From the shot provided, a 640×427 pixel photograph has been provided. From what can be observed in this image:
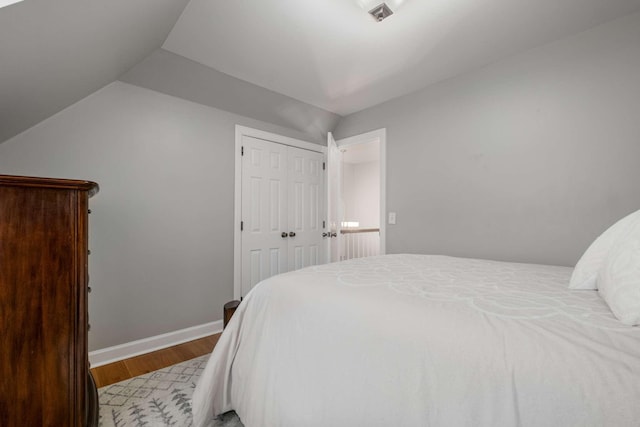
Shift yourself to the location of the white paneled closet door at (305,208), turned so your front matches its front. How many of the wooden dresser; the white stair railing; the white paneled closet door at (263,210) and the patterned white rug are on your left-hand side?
1

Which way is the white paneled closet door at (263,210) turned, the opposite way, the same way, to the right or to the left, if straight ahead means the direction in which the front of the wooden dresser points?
to the right

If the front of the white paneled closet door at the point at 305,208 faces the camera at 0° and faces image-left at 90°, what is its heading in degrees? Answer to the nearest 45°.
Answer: approximately 315°

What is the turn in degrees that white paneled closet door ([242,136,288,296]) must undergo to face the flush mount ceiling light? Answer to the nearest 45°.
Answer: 0° — it already faces it

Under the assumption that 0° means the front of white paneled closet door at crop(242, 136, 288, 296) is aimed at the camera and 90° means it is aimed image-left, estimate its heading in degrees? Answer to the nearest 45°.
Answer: approximately 315°

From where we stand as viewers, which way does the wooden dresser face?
facing to the right of the viewer
